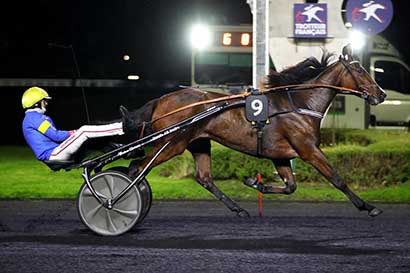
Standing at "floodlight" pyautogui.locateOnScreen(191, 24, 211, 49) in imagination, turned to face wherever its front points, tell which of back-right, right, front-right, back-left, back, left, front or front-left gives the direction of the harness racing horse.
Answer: front

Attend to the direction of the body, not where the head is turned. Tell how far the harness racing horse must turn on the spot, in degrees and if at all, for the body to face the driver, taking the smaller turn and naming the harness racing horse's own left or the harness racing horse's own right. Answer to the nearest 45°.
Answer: approximately 180°

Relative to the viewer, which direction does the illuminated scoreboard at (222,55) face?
toward the camera

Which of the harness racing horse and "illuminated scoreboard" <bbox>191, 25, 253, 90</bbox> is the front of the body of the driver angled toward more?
the harness racing horse

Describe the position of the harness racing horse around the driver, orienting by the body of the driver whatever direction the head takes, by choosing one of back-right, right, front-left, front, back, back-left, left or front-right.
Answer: front

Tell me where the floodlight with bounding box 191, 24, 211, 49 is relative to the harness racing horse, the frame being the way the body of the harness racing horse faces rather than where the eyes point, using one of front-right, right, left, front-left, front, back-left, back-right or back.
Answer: left

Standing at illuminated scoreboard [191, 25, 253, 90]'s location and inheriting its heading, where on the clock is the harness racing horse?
The harness racing horse is roughly at 12 o'clock from the illuminated scoreboard.

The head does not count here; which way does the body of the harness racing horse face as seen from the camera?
to the viewer's right

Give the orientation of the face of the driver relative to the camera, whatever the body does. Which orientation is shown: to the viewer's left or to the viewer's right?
to the viewer's right

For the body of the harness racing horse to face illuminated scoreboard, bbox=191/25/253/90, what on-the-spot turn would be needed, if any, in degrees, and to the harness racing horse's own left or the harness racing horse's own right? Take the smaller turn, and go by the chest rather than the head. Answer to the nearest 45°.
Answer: approximately 90° to the harness racing horse's own left

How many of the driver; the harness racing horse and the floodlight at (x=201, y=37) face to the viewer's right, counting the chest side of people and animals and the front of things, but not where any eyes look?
2

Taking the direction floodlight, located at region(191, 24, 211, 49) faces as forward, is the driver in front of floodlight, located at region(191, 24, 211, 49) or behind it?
in front

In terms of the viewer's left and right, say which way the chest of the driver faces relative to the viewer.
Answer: facing to the right of the viewer

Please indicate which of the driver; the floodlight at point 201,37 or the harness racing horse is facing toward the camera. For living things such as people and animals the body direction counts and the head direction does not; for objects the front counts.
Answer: the floodlight

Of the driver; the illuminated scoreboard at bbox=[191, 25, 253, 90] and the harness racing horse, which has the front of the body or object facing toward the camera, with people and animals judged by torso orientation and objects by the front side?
the illuminated scoreboard
